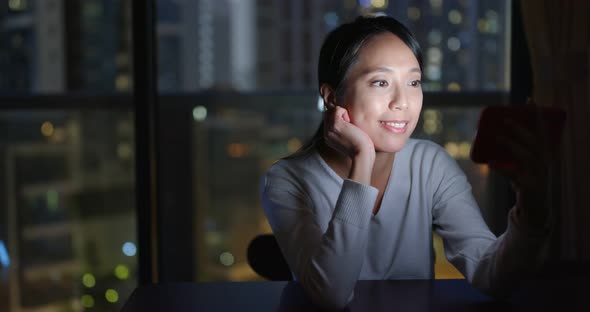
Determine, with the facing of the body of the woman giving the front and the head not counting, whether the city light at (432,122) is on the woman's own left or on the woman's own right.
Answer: on the woman's own left

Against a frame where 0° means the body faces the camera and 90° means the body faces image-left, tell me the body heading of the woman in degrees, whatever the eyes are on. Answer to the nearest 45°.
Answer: approximately 315°

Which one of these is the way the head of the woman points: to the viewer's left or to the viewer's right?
to the viewer's right

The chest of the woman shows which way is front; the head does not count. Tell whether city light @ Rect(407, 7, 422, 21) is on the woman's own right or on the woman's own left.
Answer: on the woman's own left

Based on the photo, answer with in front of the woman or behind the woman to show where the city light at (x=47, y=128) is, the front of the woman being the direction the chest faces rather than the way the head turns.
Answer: behind

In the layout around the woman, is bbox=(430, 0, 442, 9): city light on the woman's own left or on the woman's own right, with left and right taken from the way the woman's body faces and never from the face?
on the woman's own left

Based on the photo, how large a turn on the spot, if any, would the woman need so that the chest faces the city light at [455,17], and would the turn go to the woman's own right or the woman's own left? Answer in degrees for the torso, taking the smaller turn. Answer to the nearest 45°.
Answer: approximately 135° to the woman's own left

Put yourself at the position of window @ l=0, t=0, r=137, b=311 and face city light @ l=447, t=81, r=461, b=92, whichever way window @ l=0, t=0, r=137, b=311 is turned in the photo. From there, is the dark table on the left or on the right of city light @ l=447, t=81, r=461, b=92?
right

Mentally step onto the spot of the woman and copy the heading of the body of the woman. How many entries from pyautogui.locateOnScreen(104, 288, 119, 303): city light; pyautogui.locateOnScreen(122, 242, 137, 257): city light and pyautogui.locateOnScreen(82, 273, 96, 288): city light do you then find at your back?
3

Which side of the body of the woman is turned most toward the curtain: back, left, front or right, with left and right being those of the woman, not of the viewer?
left

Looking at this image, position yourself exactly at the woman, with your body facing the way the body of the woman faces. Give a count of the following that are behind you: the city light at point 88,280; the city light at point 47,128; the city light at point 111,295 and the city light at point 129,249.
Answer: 4
